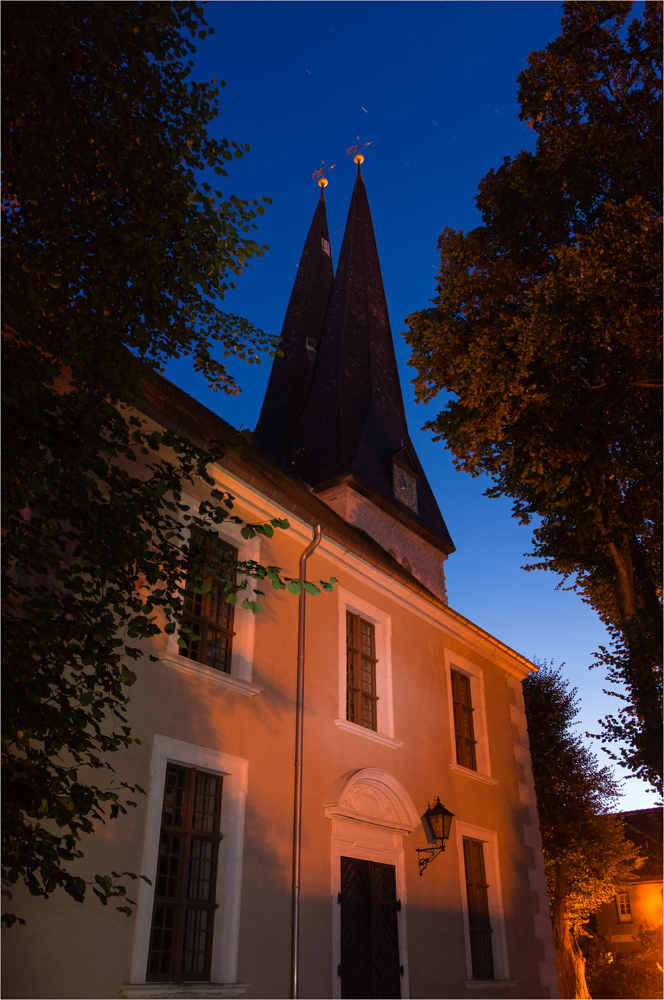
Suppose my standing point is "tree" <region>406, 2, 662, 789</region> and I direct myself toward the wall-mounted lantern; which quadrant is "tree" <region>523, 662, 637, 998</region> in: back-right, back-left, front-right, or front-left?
front-right

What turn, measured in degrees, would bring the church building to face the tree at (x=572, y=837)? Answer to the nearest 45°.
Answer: approximately 90° to its left

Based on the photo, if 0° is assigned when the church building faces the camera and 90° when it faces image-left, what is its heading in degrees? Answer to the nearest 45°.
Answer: approximately 315°

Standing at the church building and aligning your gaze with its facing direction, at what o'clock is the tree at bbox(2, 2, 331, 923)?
The tree is roughly at 2 o'clock from the church building.

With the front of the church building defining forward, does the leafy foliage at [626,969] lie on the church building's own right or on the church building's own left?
on the church building's own left
